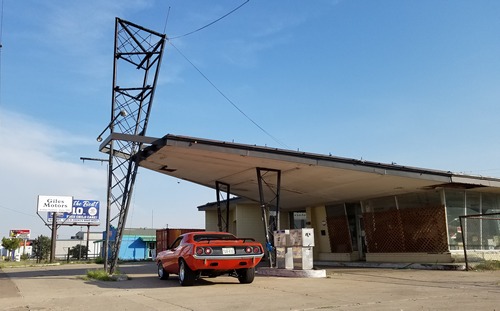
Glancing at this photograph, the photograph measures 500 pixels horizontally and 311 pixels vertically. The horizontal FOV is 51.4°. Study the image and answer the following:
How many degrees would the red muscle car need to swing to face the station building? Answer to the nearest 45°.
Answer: approximately 90° to its right

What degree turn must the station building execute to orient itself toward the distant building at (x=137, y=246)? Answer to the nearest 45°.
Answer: approximately 90° to its right

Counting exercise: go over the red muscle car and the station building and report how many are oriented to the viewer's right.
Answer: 0

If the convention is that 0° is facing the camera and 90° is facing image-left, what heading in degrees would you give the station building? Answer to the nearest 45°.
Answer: approximately 45°

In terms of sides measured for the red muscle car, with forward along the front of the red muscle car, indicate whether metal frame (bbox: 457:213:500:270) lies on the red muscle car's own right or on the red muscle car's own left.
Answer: on the red muscle car's own right

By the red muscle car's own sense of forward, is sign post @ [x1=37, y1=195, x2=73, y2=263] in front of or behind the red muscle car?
in front

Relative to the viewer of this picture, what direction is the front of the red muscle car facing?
facing away from the viewer and to the left of the viewer

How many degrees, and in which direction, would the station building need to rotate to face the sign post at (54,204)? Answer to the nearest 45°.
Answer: approximately 90° to its right

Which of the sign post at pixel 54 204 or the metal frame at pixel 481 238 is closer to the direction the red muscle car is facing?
the sign post
